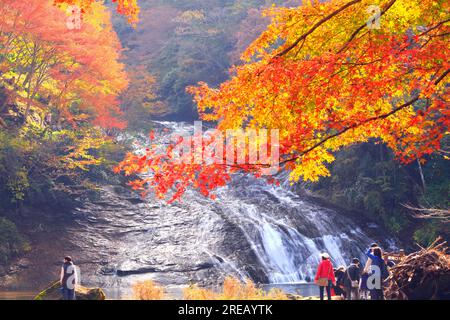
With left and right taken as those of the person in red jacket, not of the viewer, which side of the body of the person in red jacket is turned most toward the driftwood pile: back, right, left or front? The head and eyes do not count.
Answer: right

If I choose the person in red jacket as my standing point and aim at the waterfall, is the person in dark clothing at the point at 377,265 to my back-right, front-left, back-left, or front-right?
back-right

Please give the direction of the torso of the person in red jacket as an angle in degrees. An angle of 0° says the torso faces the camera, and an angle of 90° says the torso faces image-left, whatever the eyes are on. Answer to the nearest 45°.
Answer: approximately 180°

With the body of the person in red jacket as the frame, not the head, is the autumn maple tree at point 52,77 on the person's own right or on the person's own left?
on the person's own left

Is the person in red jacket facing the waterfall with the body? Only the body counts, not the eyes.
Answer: yes

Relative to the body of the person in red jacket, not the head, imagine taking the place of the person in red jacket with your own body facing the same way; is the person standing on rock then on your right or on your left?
on your left

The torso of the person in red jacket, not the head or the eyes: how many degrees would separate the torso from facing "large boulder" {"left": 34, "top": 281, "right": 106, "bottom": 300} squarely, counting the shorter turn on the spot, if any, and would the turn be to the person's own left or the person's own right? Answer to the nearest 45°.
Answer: approximately 90° to the person's own left

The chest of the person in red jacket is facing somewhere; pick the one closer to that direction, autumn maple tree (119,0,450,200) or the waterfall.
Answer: the waterfall
